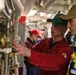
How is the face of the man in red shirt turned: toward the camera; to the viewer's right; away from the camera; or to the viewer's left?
to the viewer's left

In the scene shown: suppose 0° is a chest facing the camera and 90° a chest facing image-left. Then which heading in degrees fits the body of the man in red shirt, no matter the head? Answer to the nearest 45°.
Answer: approximately 45°
